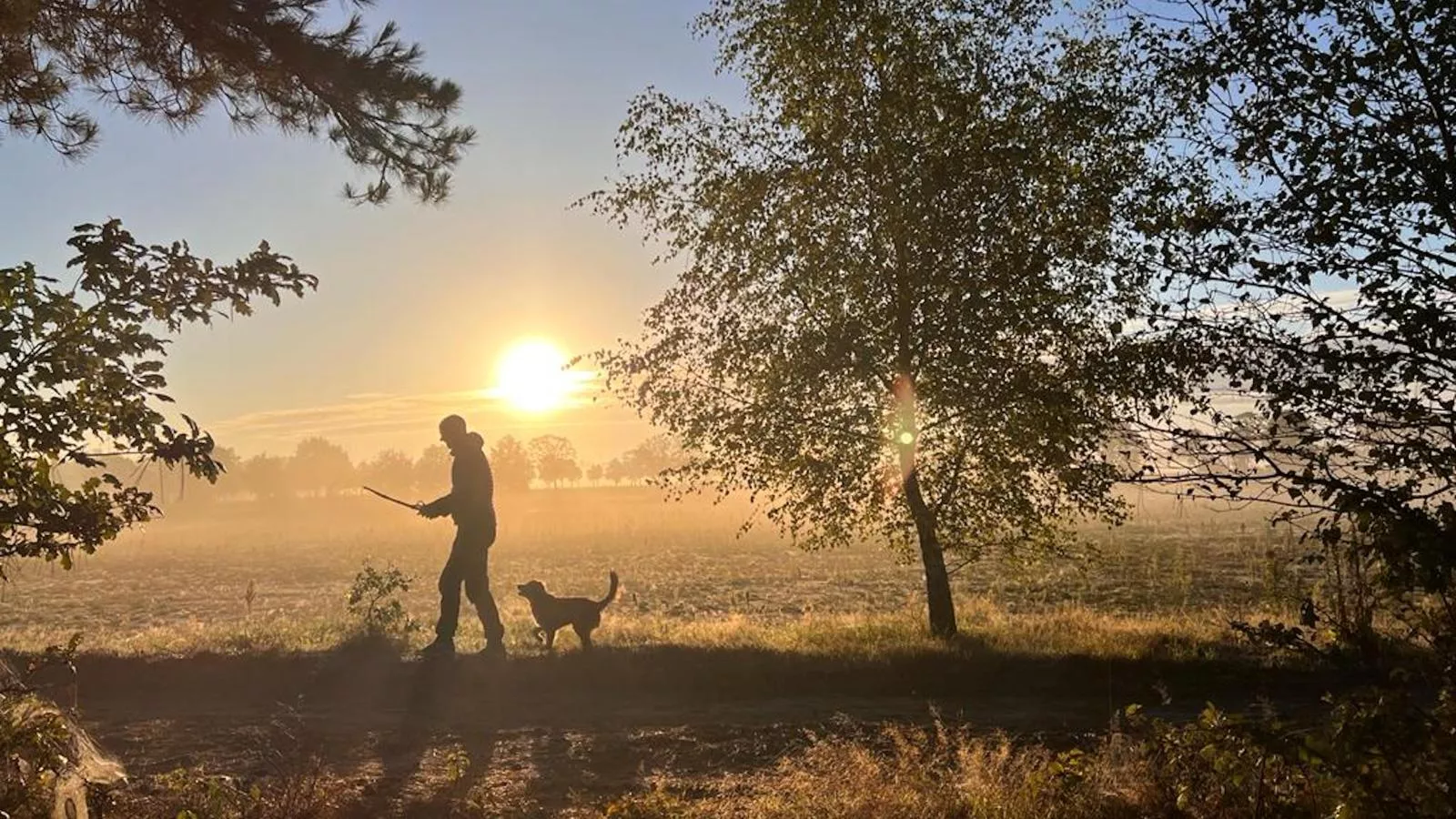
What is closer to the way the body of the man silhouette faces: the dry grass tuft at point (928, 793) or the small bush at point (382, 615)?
the small bush

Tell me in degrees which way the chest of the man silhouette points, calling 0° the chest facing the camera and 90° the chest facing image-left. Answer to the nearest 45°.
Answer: approximately 90°

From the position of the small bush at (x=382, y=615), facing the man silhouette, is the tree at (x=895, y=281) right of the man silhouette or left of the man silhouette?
left

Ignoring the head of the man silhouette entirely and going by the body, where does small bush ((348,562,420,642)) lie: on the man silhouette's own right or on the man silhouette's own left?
on the man silhouette's own right

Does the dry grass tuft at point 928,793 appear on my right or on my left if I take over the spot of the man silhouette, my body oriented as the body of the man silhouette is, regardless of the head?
on my left

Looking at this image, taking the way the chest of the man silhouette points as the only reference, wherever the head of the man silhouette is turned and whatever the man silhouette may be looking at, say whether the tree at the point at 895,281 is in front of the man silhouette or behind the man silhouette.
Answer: behind
